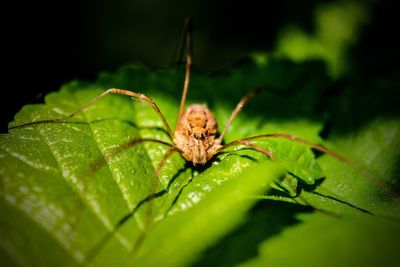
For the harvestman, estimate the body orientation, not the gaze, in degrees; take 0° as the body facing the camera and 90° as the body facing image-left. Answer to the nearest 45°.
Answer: approximately 0°
